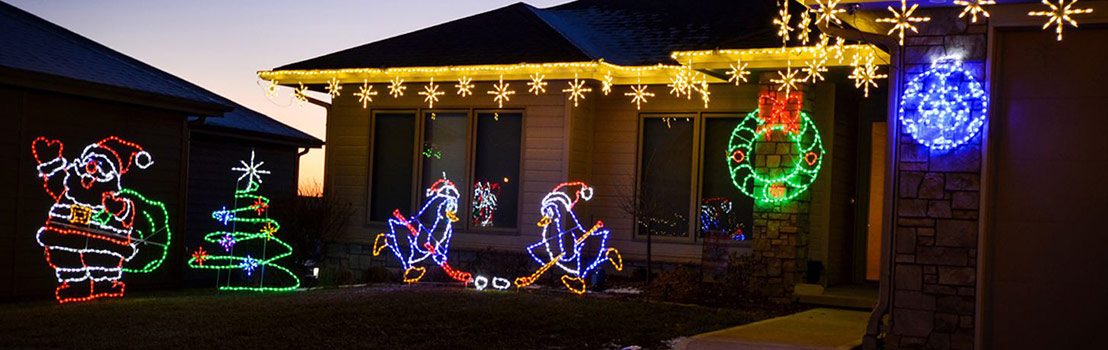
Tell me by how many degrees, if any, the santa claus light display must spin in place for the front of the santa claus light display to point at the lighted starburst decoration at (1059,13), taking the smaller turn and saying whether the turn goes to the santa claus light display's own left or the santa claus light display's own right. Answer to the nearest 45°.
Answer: approximately 45° to the santa claus light display's own left

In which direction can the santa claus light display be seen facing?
toward the camera

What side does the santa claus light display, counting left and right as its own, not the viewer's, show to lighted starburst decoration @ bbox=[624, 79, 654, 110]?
left

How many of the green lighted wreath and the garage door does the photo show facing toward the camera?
2

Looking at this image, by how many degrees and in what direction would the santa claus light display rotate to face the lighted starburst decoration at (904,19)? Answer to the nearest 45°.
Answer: approximately 45° to its left

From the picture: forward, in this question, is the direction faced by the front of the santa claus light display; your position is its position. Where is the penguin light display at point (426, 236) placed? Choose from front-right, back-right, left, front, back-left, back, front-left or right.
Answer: left

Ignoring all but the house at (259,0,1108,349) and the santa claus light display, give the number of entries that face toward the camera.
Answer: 2

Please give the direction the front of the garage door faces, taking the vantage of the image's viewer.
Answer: facing the viewer

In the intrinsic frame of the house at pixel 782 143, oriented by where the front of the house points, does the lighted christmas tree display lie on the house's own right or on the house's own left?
on the house's own right
